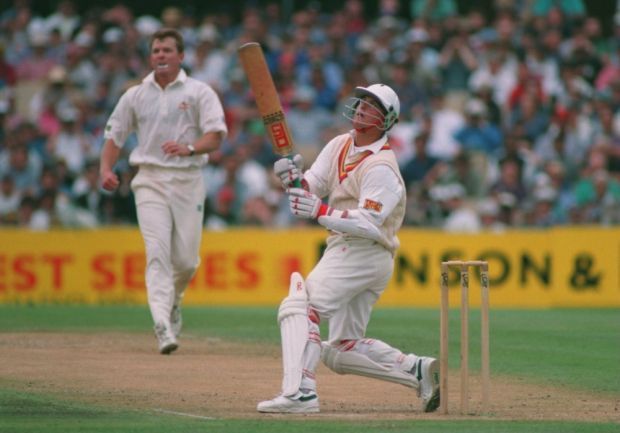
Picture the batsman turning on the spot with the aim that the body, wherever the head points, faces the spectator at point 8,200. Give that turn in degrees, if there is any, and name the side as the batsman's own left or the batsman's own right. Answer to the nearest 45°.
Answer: approximately 90° to the batsman's own right

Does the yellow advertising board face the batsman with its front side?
yes

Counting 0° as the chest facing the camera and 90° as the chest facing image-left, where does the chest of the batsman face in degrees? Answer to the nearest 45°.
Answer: approximately 45°

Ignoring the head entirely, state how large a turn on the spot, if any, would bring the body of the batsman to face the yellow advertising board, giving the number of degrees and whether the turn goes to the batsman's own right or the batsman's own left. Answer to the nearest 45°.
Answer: approximately 135° to the batsman's own right

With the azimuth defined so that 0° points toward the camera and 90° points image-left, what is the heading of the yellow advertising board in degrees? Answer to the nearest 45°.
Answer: approximately 0°
